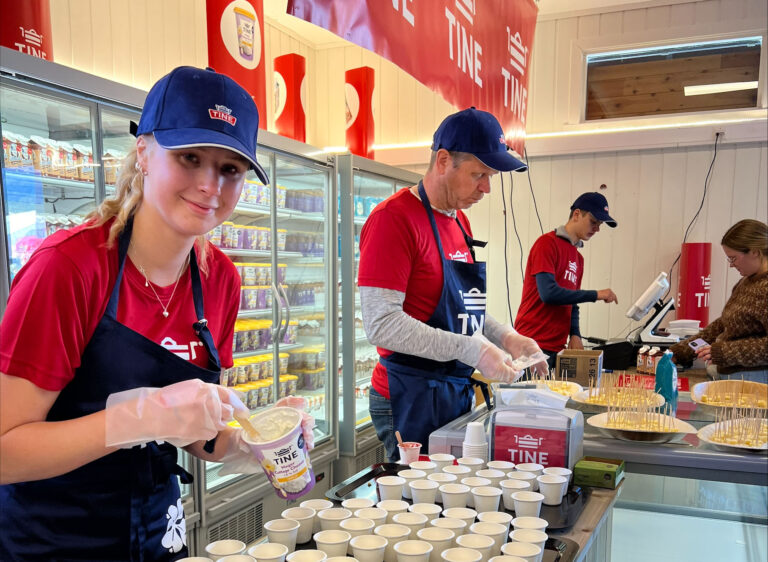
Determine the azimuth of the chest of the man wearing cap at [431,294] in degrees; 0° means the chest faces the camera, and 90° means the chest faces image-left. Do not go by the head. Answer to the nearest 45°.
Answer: approximately 315°

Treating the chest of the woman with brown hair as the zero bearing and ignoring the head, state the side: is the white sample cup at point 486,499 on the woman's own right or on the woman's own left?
on the woman's own left

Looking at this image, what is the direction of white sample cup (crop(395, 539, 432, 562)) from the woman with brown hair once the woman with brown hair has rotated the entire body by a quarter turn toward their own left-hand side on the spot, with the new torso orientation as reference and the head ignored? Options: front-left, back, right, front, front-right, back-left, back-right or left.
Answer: front

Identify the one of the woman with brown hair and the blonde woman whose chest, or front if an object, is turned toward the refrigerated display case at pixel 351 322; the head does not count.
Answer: the woman with brown hair

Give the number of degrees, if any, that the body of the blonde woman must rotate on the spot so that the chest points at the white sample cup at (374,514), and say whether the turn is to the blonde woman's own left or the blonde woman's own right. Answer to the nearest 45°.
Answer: approximately 45° to the blonde woman's own left

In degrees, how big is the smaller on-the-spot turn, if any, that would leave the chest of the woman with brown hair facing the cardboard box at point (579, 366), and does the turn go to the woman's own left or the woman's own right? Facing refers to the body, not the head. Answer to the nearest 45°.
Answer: approximately 45° to the woman's own left

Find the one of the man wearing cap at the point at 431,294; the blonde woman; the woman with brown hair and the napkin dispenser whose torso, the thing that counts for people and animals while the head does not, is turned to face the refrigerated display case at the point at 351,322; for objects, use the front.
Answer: the woman with brown hair

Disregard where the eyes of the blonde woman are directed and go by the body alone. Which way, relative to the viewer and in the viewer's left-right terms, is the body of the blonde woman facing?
facing the viewer and to the right of the viewer

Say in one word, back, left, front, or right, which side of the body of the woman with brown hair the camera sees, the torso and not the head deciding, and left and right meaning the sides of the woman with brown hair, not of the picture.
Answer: left

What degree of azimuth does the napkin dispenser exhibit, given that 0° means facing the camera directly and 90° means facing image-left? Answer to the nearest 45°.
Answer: approximately 0°

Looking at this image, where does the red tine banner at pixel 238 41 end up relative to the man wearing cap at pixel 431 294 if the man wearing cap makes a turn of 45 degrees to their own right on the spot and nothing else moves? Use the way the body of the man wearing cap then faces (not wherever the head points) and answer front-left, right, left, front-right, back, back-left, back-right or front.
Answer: back-right

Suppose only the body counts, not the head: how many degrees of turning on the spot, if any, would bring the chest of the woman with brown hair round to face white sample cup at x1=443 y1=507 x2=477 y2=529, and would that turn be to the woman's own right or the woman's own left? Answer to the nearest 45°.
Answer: approximately 90° to the woman's own left

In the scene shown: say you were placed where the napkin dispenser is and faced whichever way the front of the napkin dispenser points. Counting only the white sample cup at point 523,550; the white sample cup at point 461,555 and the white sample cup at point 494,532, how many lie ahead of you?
3

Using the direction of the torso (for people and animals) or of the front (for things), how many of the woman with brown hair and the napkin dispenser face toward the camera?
1

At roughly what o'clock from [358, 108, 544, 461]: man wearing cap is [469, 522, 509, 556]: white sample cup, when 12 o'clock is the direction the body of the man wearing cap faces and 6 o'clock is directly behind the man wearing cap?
The white sample cup is roughly at 1 o'clock from the man wearing cap.

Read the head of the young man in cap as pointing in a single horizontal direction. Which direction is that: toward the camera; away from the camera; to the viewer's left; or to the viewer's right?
to the viewer's right

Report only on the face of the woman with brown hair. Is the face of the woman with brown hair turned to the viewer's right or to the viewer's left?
to the viewer's left
